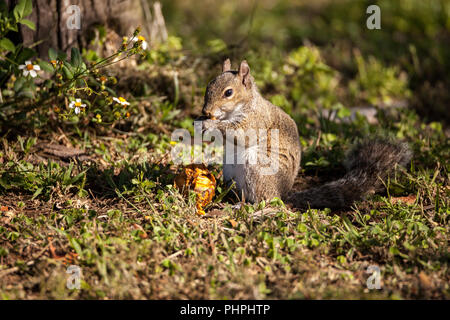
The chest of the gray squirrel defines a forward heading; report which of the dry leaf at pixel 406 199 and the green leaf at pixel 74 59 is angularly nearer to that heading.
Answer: the green leaf

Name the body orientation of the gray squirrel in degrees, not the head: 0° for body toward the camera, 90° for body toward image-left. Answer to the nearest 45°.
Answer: approximately 90°

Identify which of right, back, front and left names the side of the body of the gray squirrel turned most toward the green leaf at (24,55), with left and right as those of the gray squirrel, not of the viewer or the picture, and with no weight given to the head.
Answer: front

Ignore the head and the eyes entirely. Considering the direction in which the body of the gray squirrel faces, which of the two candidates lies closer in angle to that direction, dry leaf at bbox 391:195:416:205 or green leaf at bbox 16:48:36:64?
the green leaf

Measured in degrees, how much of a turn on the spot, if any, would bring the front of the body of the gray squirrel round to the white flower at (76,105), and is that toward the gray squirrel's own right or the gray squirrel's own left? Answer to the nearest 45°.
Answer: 0° — it already faces it

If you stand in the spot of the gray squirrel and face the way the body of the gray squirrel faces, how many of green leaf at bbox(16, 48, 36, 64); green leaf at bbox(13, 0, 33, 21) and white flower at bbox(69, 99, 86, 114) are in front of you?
3

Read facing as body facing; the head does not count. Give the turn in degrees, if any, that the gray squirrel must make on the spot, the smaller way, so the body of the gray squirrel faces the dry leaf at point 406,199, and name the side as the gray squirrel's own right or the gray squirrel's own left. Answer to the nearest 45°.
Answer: approximately 180°
